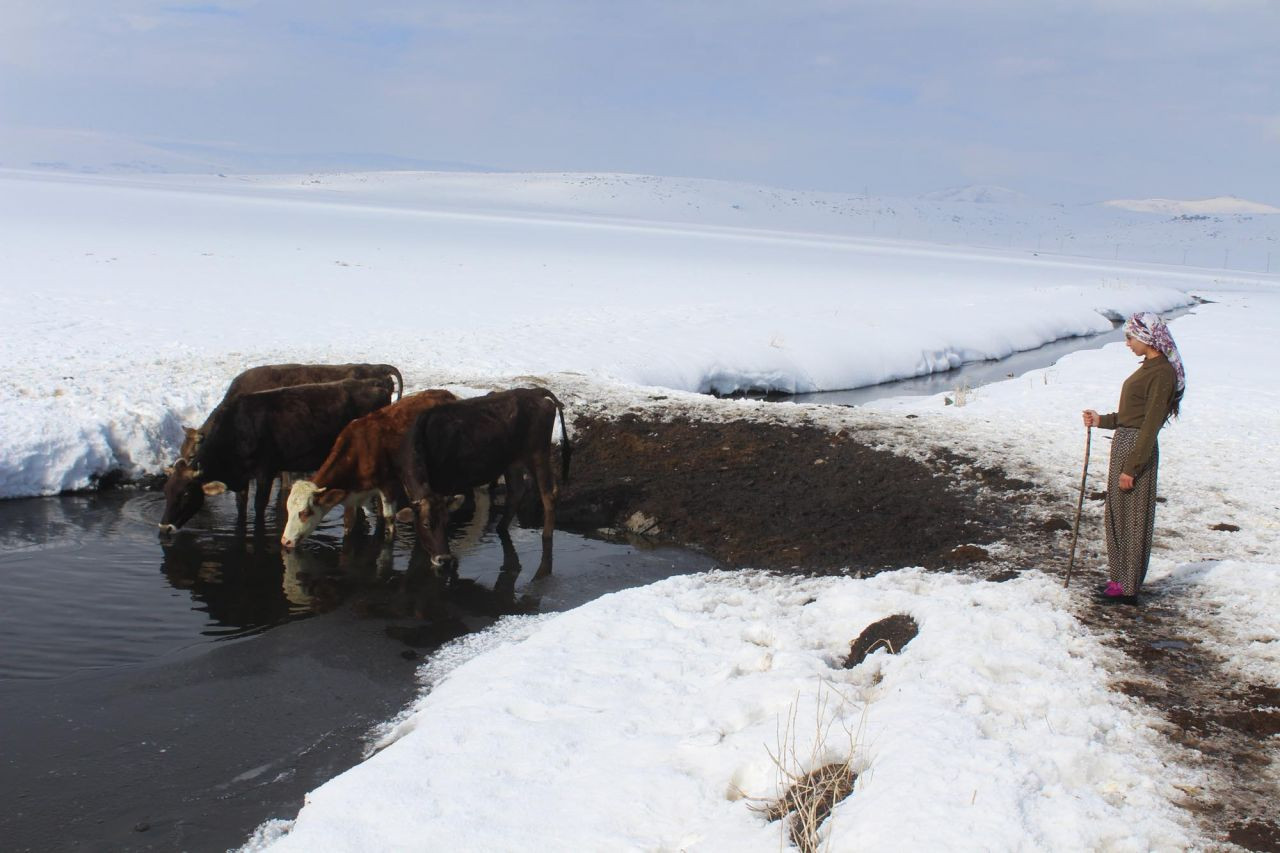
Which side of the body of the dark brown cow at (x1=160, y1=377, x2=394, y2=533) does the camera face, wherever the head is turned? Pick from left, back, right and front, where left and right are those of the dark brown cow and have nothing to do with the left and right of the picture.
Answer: left

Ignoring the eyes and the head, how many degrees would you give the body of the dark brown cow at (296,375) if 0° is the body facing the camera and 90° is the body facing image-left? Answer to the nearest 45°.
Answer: approximately 90°

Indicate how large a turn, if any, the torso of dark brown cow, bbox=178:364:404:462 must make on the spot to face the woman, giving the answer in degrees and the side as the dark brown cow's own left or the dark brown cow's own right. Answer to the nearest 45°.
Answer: approximately 135° to the dark brown cow's own left

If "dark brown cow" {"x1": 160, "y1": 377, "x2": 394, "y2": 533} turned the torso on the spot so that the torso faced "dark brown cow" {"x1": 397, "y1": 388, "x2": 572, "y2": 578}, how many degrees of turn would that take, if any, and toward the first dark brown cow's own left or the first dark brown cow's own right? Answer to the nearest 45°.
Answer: approximately 135° to the first dark brown cow's own left

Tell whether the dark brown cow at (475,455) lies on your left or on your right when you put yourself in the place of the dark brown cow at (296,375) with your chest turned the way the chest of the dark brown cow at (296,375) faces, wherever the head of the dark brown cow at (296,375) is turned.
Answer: on your left

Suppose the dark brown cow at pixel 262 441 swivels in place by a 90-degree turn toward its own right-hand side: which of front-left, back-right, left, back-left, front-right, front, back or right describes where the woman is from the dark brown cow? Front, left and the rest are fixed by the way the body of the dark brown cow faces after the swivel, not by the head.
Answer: back-right

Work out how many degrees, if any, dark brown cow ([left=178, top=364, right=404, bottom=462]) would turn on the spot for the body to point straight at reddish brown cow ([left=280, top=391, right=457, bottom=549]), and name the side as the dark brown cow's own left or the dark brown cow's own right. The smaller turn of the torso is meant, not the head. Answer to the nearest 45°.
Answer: approximately 90° to the dark brown cow's own left

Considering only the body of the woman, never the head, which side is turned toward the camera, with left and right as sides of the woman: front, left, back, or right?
left

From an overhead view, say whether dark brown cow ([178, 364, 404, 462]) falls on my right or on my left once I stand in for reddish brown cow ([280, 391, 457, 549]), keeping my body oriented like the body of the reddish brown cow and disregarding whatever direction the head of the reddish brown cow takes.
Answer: on my right

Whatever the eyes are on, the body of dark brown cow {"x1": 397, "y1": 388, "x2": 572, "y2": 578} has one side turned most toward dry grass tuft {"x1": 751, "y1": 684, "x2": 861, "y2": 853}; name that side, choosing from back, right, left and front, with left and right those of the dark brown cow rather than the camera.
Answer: left

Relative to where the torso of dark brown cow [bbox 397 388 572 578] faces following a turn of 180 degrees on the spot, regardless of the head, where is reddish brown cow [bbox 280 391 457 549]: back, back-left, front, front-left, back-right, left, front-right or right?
back

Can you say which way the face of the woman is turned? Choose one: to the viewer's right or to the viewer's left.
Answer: to the viewer's left

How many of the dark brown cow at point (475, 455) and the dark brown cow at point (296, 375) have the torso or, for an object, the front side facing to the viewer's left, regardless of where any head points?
2
